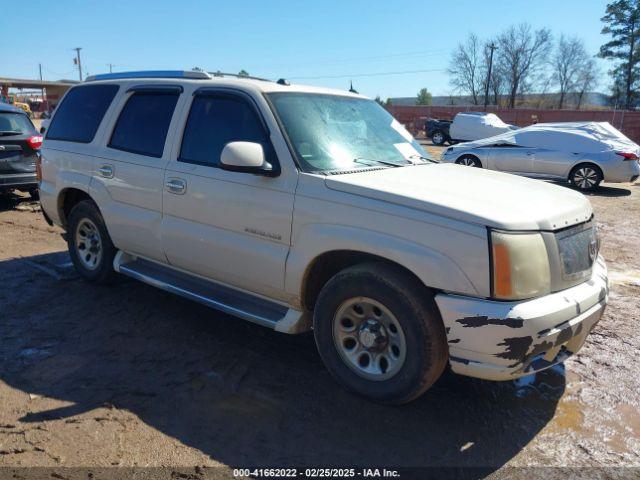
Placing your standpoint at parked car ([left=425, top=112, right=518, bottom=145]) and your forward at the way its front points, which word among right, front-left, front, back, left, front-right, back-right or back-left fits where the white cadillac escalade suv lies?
left

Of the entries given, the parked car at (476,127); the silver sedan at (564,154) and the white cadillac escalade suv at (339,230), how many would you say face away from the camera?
0

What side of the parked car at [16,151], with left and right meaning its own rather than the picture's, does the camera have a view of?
back

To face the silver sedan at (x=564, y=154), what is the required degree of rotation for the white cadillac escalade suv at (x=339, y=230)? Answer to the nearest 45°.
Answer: approximately 90° to its left

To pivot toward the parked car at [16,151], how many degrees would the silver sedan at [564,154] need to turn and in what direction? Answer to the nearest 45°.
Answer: approximately 45° to its left

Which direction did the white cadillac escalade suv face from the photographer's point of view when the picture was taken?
facing the viewer and to the right of the viewer

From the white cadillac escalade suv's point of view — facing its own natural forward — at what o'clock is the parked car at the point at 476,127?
The parked car is roughly at 8 o'clock from the white cadillac escalade suv.

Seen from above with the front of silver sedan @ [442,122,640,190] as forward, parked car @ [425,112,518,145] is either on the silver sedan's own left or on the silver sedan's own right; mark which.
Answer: on the silver sedan's own right

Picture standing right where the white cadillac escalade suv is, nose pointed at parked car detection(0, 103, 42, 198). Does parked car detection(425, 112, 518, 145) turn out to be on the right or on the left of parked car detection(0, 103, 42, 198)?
right

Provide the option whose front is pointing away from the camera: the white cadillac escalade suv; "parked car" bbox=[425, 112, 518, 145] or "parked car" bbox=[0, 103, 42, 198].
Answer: "parked car" bbox=[0, 103, 42, 198]

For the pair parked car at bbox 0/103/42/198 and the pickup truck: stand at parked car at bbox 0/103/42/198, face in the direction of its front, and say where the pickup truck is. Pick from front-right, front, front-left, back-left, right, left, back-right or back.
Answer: front-right

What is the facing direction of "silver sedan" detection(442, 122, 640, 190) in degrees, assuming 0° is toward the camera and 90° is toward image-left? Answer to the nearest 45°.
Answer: approximately 90°

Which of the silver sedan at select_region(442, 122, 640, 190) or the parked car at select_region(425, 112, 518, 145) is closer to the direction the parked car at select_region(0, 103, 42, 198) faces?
the parked car

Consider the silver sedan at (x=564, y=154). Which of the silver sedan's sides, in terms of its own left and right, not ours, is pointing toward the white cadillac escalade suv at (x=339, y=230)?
left

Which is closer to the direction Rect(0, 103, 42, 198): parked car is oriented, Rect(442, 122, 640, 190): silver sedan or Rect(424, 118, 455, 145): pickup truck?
the pickup truck

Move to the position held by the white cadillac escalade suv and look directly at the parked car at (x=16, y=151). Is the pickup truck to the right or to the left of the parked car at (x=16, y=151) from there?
right

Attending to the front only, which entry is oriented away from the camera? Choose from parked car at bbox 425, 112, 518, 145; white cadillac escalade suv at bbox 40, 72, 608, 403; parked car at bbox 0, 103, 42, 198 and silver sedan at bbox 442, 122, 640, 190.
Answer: parked car at bbox 0, 103, 42, 198

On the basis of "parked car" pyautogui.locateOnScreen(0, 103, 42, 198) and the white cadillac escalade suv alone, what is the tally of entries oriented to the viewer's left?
0
